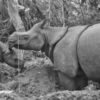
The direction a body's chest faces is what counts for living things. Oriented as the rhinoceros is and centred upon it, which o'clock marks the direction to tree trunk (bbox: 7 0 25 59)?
The tree trunk is roughly at 2 o'clock from the rhinoceros.

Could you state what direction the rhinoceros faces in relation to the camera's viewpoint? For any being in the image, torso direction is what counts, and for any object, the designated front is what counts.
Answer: facing to the left of the viewer
